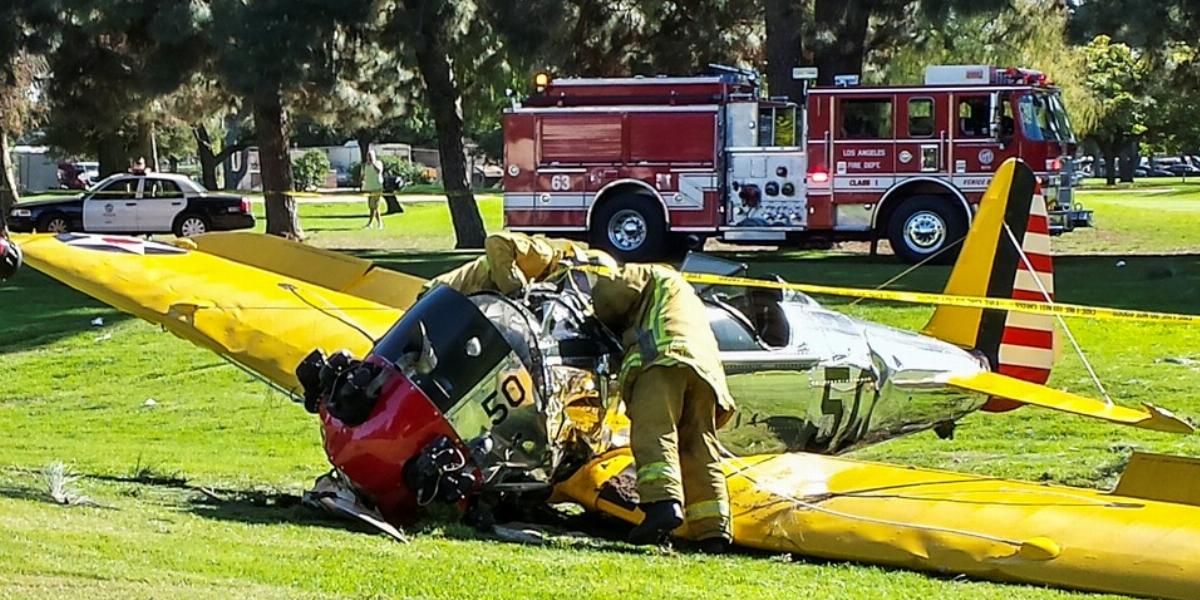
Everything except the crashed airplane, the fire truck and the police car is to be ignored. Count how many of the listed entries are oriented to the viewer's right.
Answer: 1

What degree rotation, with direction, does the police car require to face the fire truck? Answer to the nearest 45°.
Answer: approximately 135° to its left

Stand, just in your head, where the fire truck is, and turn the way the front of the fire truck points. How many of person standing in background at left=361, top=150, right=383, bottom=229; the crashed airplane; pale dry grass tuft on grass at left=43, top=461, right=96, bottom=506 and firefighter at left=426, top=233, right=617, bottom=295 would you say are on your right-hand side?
3

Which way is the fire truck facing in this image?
to the viewer's right

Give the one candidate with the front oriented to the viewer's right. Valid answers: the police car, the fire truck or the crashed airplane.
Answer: the fire truck

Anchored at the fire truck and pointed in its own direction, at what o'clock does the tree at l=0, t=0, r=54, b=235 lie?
The tree is roughly at 6 o'clock from the fire truck.

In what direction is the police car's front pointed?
to the viewer's left

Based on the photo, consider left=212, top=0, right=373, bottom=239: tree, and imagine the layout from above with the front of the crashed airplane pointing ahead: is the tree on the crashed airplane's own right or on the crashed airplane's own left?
on the crashed airplane's own right

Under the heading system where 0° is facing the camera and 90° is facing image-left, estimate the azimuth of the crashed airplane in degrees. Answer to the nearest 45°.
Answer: approximately 45°

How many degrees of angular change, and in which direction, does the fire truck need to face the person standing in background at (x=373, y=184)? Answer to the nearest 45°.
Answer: approximately 135° to its left

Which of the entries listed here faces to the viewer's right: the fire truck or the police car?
the fire truck
